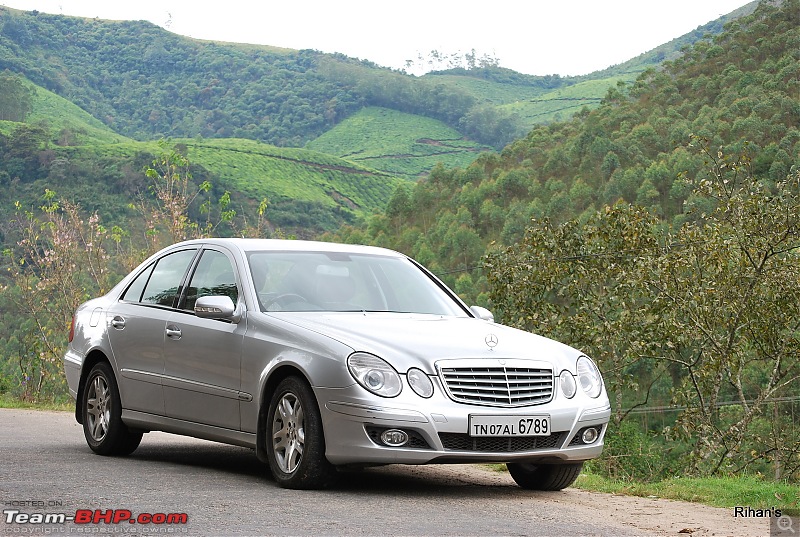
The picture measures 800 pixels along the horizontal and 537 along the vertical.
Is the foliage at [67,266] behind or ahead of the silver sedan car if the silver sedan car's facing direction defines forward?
behind

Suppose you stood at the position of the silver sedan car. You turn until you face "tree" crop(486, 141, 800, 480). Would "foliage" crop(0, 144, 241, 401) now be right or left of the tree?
left

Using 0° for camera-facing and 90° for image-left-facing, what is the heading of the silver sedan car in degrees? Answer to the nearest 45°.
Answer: approximately 315°

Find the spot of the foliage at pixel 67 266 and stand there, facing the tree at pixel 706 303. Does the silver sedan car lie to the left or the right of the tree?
right

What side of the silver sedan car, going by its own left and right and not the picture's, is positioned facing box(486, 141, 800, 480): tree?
left
